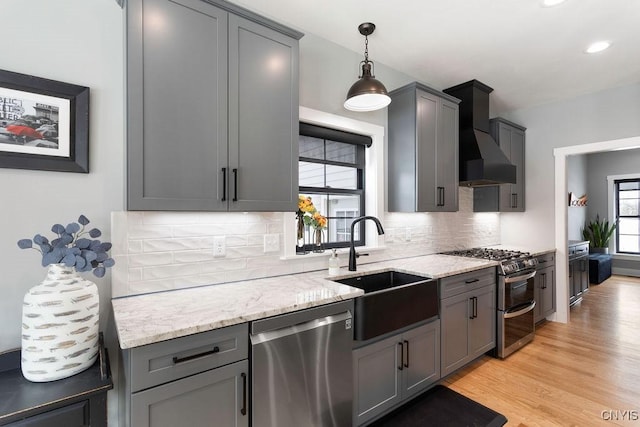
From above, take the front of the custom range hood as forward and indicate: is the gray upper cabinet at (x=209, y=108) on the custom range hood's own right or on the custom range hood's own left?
on the custom range hood's own right

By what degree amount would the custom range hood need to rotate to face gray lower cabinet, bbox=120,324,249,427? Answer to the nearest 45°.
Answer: approximately 45° to its right

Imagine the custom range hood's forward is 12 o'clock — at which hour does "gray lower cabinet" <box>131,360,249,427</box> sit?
The gray lower cabinet is roughly at 2 o'clock from the custom range hood.

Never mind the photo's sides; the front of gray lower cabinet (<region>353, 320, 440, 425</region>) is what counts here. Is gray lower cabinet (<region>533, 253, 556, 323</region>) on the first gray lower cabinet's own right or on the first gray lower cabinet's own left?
on the first gray lower cabinet's own left

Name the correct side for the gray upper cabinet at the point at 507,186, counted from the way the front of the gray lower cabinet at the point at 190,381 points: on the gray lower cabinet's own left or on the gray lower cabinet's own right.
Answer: on the gray lower cabinet's own left

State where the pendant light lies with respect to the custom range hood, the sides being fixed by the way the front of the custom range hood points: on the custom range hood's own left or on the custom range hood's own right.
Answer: on the custom range hood's own right

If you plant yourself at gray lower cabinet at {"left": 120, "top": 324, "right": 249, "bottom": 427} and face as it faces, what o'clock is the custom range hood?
The custom range hood is roughly at 10 o'clock from the gray lower cabinet.

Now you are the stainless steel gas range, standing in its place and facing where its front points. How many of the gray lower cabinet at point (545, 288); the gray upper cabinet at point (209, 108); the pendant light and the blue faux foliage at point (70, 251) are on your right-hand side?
3

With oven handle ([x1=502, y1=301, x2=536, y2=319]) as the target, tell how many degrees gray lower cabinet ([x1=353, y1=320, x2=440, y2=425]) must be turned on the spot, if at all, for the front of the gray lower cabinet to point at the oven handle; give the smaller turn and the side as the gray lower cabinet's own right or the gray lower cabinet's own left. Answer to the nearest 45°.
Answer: approximately 90° to the gray lower cabinet's own left

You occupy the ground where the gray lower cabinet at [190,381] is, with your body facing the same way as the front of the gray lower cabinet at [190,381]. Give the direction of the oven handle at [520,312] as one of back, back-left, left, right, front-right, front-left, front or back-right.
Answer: front-left
